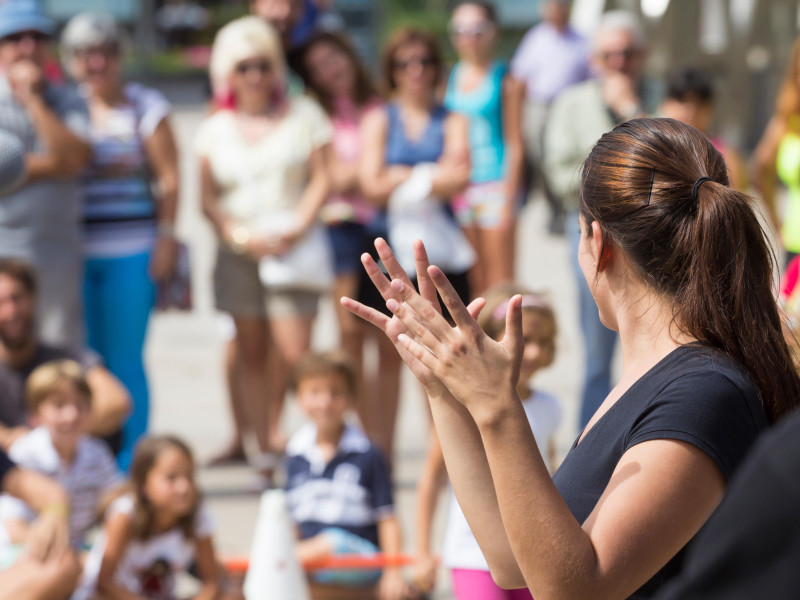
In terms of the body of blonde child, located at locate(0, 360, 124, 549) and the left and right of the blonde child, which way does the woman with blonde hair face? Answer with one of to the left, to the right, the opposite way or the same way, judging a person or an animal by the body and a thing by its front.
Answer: the same way

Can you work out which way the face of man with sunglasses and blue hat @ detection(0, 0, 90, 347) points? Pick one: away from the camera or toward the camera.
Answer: toward the camera

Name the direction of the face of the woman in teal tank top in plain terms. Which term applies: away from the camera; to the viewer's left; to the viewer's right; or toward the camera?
toward the camera

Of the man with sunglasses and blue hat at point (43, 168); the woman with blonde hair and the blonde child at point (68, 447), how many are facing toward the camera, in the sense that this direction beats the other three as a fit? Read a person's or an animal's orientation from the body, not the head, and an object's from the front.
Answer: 3

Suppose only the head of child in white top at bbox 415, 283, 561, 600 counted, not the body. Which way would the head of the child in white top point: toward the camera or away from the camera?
toward the camera

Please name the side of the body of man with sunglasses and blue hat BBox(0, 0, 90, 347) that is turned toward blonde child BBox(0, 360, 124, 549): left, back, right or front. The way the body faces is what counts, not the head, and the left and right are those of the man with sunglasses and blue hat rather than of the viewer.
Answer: front

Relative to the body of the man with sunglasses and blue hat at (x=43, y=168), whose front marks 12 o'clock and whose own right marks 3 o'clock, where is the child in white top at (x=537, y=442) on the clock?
The child in white top is roughly at 11 o'clock from the man with sunglasses and blue hat.

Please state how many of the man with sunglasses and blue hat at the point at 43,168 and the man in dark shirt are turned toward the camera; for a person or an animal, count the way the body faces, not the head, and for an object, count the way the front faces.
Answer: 2

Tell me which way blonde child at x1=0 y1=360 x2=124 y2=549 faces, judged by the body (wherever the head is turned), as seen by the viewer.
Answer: toward the camera

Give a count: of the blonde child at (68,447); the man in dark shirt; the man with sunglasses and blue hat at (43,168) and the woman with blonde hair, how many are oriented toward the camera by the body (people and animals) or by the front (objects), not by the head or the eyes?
4

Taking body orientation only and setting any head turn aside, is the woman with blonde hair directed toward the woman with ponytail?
yes

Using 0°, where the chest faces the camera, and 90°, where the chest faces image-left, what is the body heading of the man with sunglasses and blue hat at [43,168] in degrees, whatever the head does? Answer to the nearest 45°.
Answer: approximately 0°

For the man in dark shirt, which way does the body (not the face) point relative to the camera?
toward the camera

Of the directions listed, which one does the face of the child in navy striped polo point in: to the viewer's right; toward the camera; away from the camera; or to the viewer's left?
toward the camera

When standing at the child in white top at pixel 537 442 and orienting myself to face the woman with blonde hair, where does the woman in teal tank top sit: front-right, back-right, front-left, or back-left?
front-right

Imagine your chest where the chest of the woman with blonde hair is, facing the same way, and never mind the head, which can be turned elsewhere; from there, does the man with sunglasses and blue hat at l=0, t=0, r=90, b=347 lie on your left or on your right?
on your right
